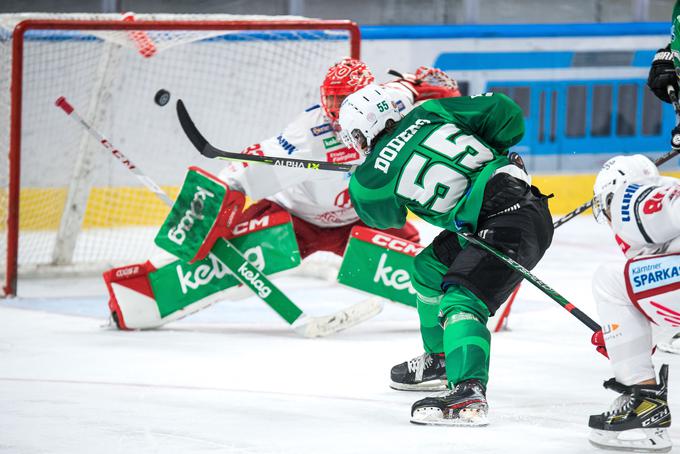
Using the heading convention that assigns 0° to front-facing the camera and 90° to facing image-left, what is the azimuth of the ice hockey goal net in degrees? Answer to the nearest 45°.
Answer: approximately 315°

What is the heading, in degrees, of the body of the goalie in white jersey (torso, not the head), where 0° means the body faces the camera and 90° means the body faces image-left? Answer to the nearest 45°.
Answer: approximately 315°

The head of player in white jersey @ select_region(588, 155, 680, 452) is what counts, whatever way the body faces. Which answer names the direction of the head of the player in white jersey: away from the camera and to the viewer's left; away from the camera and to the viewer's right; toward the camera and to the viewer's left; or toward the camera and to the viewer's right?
away from the camera and to the viewer's left

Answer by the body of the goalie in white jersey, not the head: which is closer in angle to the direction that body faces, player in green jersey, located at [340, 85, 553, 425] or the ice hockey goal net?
the player in green jersey

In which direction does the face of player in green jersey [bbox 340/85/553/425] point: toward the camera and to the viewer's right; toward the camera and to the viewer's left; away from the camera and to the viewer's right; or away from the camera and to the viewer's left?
away from the camera and to the viewer's left

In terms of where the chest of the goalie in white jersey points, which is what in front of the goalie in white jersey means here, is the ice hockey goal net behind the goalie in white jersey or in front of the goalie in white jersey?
behind

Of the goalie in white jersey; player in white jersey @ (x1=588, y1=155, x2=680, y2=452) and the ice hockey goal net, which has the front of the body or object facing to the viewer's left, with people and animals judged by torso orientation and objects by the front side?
the player in white jersey

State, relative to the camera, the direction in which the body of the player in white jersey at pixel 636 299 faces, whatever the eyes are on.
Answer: to the viewer's left

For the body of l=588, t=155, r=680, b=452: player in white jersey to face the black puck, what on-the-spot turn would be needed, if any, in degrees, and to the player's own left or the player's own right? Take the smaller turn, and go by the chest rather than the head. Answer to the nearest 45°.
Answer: approximately 45° to the player's own right
